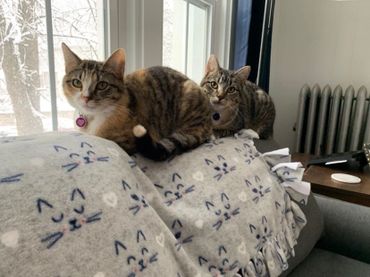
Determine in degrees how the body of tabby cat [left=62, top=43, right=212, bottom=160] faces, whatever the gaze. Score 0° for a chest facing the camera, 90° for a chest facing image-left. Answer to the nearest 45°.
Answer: approximately 45°

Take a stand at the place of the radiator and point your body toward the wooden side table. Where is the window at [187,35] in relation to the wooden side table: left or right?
right

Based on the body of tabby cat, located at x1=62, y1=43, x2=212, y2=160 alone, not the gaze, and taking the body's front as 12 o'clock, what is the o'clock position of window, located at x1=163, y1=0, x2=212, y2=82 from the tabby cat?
The window is roughly at 5 o'clock from the tabby cat.

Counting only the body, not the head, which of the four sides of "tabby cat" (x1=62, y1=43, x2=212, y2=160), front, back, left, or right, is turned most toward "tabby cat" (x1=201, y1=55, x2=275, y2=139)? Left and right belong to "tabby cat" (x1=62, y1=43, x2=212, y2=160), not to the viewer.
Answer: back

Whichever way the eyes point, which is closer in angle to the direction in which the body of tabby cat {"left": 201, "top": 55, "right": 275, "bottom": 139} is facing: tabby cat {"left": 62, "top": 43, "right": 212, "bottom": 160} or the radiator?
the tabby cat

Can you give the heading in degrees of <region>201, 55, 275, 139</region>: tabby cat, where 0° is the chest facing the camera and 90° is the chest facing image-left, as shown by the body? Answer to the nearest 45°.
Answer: approximately 45°

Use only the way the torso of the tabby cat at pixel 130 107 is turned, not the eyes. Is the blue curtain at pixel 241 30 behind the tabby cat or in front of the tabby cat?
behind

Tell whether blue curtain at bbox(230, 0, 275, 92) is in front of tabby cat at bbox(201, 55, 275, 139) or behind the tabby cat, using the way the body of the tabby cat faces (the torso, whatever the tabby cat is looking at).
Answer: behind

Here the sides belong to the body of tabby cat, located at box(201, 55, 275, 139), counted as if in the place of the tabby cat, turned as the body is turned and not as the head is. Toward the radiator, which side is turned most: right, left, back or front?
back
